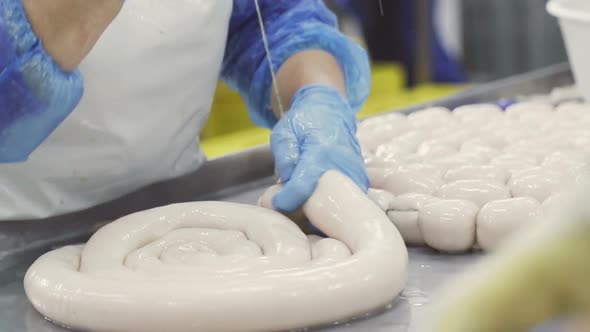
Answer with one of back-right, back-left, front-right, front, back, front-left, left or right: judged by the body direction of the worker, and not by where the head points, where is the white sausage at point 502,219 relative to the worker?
front

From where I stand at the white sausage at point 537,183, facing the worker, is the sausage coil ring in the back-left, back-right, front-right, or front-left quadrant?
front-left

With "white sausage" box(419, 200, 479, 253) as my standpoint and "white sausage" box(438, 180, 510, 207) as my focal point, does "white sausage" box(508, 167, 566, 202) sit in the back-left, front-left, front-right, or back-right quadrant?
front-right

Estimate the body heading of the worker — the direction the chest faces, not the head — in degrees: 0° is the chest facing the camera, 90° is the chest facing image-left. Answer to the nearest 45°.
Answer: approximately 315°

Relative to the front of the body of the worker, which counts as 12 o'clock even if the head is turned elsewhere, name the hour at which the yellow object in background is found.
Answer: The yellow object in background is roughly at 8 o'clock from the worker.

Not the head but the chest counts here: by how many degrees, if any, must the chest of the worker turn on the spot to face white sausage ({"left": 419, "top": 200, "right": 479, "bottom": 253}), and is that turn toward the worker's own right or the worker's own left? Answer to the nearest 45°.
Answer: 0° — they already face it

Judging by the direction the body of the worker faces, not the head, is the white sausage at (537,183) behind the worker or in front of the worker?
in front
